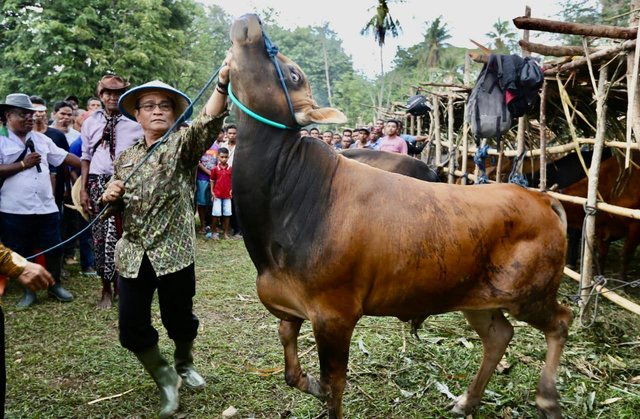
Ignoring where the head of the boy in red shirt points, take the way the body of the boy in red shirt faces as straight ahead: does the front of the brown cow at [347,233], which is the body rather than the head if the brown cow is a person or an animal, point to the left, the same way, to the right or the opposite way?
to the right

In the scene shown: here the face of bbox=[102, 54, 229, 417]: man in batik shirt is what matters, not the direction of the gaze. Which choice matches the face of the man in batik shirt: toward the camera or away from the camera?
toward the camera

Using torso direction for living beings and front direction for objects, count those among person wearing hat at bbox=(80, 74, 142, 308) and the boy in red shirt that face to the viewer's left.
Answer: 0

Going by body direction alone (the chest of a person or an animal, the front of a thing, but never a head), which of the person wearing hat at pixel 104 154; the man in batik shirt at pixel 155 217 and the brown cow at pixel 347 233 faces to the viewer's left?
the brown cow

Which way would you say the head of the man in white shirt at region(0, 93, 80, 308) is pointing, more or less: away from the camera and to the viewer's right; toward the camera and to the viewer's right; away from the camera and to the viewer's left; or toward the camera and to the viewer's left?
toward the camera and to the viewer's right

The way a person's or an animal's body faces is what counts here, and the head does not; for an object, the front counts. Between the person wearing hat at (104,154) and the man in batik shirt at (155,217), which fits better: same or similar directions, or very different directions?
same or similar directions

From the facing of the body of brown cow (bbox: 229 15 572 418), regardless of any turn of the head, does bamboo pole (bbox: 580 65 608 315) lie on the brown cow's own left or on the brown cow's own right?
on the brown cow's own right

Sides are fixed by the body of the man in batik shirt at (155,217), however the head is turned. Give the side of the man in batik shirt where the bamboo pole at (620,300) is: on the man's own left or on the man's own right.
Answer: on the man's own left

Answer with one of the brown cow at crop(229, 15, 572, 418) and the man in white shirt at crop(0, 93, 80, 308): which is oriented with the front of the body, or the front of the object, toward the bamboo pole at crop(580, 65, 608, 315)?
the man in white shirt

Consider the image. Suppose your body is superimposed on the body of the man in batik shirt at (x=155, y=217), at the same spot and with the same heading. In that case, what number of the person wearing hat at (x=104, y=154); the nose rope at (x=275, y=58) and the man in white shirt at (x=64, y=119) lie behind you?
2

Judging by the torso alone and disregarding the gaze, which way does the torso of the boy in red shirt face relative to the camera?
toward the camera

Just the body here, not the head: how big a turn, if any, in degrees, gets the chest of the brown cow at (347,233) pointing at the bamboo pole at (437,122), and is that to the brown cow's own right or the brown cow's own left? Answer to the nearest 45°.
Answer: approximately 90° to the brown cow's own right

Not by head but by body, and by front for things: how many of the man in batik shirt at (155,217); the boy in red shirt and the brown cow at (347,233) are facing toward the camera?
2

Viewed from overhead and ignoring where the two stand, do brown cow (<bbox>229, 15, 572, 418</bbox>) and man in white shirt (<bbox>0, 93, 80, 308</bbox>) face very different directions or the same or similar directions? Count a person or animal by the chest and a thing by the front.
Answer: very different directions
